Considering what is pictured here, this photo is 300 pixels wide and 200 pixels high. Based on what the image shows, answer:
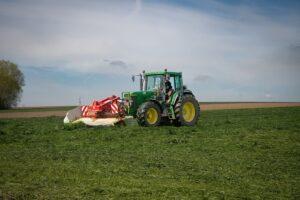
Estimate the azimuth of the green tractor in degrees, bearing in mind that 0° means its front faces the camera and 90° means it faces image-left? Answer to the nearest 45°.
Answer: approximately 45°
